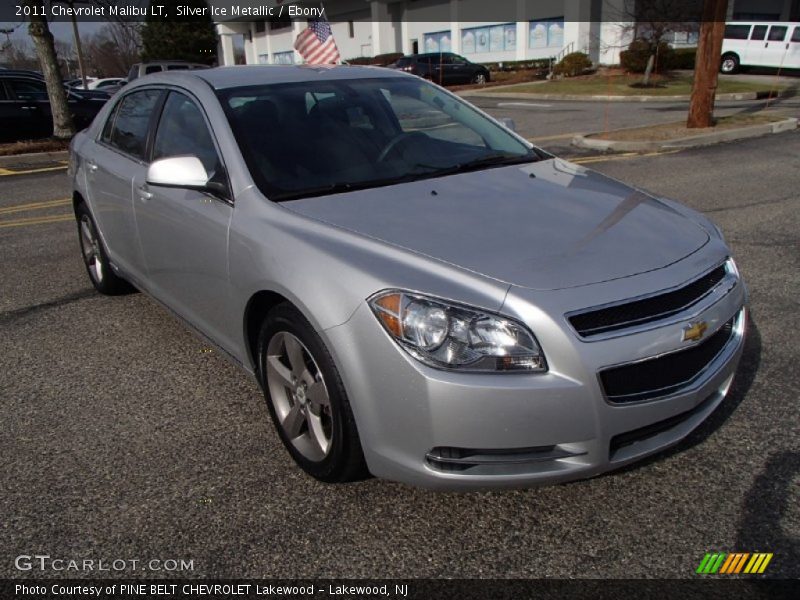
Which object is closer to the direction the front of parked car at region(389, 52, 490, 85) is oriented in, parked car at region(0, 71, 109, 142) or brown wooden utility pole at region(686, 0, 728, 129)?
the brown wooden utility pole

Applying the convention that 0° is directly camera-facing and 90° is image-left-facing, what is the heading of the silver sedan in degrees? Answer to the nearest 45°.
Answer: approximately 315°

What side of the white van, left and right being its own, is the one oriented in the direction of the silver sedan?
right

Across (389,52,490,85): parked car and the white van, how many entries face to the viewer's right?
2

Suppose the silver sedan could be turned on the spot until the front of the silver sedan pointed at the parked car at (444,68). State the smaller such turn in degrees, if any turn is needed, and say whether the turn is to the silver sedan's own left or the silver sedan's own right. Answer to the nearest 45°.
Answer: approximately 135° to the silver sedan's own left

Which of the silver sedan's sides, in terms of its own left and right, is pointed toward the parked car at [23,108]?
back

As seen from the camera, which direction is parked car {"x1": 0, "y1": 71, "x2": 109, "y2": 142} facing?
to the viewer's right

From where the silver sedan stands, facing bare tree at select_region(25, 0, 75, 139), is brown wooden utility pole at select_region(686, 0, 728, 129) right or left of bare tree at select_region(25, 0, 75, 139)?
right

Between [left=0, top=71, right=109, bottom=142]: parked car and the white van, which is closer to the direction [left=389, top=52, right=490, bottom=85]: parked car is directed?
the white van

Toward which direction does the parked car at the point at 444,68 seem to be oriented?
to the viewer's right

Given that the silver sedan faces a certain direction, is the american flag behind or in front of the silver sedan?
behind

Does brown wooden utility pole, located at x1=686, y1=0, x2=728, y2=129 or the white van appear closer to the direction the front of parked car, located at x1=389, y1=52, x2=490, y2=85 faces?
the white van

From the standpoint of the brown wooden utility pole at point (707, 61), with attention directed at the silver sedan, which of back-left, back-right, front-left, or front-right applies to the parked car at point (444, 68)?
back-right
